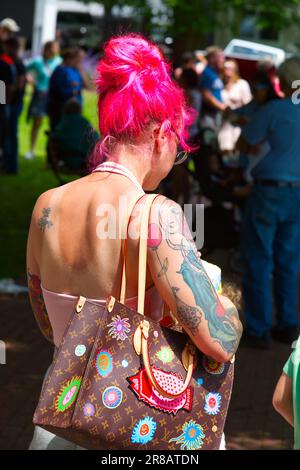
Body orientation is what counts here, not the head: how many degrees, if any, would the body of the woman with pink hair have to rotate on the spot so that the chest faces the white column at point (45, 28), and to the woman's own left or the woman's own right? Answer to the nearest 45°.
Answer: approximately 45° to the woman's own left

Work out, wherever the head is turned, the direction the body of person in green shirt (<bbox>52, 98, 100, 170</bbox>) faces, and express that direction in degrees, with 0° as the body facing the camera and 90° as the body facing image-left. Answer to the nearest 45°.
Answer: approximately 180°

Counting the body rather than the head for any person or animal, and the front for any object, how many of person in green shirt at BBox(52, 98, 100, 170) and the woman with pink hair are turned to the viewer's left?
0

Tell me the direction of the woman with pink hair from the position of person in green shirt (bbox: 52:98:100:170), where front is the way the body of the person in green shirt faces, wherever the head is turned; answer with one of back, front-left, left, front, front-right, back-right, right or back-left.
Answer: back

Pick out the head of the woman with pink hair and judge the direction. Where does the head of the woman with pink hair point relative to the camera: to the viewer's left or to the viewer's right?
to the viewer's right

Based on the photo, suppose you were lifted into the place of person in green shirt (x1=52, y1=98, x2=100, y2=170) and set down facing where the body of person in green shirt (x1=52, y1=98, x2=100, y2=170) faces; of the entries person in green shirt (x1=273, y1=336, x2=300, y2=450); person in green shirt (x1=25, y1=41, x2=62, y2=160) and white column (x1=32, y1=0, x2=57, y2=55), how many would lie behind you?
1

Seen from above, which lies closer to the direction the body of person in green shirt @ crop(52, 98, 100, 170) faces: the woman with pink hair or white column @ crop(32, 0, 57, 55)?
the white column

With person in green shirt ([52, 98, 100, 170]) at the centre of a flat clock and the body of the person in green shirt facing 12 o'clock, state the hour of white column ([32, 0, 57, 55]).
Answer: The white column is roughly at 12 o'clock from the person in green shirt.

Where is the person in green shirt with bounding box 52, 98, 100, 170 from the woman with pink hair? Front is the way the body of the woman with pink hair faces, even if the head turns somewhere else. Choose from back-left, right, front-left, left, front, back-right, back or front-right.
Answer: front-left

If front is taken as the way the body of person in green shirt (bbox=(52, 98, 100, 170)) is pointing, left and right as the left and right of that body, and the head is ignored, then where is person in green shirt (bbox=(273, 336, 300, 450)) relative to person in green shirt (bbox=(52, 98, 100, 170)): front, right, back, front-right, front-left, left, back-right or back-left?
back

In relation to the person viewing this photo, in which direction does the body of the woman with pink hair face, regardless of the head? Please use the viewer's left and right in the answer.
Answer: facing away from the viewer and to the right of the viewer

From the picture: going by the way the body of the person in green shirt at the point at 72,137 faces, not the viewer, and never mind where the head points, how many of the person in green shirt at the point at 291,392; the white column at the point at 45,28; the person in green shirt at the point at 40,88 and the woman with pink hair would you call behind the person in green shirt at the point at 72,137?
2

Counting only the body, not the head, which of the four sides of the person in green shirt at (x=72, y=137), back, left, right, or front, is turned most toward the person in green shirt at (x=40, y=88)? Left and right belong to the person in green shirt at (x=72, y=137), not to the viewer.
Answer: front

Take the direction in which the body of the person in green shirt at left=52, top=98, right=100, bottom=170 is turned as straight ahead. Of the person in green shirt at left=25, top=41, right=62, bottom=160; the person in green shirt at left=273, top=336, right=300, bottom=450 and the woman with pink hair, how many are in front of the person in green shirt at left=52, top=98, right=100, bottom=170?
1

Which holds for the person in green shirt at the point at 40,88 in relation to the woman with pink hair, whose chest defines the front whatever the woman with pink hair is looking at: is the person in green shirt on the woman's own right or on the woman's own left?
on the woman's own left
